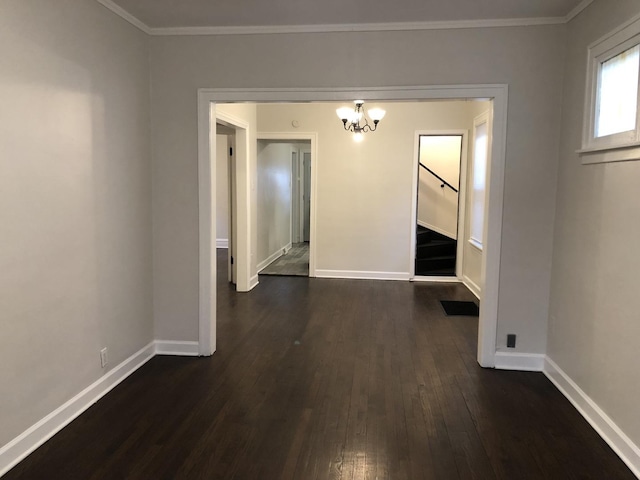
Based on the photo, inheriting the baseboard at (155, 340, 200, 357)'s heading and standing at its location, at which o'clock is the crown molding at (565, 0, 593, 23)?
The crown molding is roughly at 10 o'clock from the baseboard.

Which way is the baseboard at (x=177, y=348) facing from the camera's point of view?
toward the camera

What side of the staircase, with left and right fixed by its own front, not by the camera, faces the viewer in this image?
front

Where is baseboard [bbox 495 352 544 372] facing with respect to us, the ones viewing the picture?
facing the viewer

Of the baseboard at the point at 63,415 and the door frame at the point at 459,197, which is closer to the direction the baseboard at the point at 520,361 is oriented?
the baseboard

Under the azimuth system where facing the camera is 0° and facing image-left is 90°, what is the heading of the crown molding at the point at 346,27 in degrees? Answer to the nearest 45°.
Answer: approximately 0°

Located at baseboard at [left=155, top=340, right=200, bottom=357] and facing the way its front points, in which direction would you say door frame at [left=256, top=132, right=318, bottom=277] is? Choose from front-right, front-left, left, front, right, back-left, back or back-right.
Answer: back-left

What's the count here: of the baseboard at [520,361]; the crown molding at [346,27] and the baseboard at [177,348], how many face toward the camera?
3

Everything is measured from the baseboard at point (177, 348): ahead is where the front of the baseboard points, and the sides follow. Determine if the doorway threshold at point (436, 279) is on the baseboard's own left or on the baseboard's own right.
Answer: on the baseboard's own left

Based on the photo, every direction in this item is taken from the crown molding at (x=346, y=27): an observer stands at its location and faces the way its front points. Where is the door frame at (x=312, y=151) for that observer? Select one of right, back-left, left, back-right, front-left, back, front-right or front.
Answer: back
